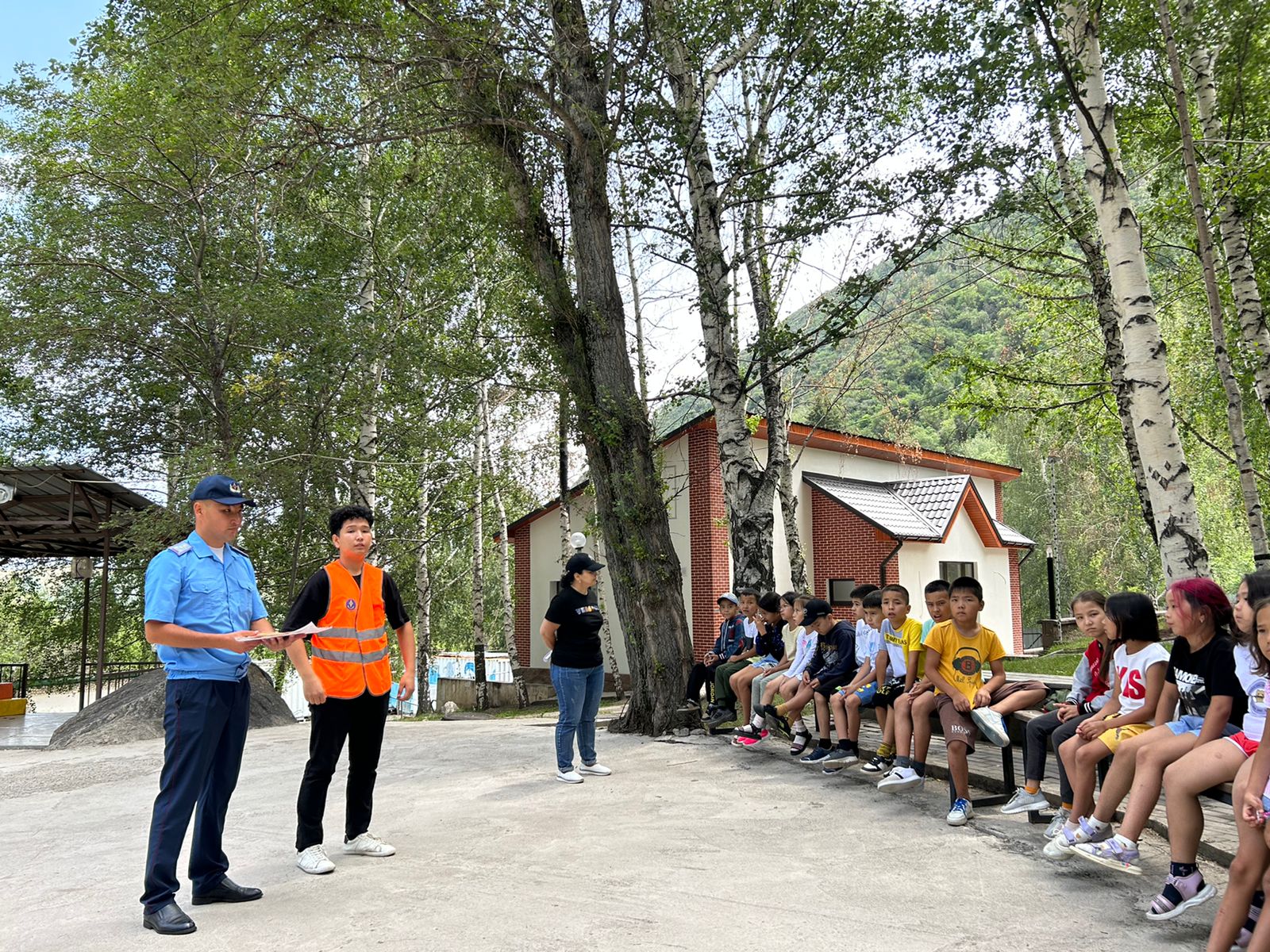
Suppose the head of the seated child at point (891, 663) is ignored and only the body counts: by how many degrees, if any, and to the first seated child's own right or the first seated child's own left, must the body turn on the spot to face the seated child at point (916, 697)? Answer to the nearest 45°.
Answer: approximately 45° to the first seated child's own left

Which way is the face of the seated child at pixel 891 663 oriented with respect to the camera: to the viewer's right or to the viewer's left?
to the viewer's left

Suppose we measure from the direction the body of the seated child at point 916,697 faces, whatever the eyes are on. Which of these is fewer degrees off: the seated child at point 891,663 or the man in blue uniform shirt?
the man in blue uniform shirt

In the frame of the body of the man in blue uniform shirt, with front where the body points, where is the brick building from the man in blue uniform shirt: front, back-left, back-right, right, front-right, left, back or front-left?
left

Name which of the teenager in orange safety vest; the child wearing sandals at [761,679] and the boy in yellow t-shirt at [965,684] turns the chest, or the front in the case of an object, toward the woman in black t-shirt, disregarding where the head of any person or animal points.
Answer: the child wearing sandals
